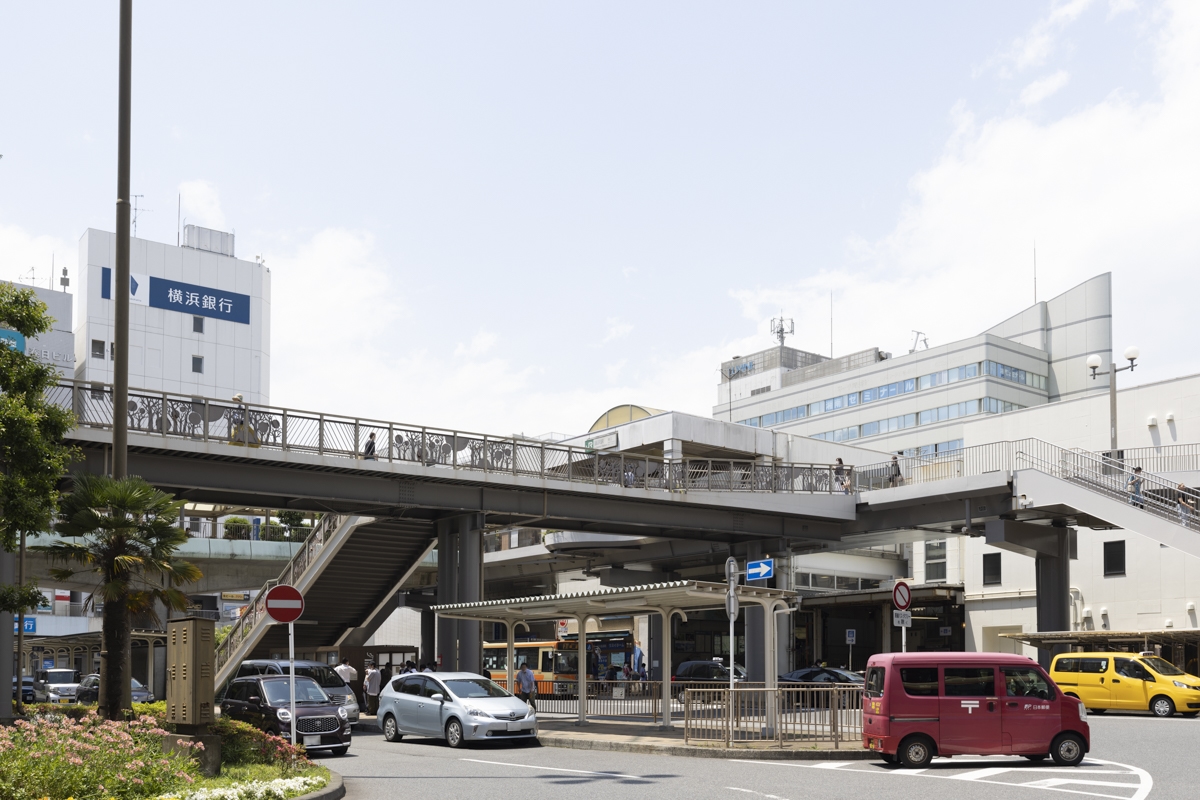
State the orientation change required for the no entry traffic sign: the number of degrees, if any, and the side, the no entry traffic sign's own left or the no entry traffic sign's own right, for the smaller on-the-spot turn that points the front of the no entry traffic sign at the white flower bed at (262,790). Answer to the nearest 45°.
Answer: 0° — it already faces it

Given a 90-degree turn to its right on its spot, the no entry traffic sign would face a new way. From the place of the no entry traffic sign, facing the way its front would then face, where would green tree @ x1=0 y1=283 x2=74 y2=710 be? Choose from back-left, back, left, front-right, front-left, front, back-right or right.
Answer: front-right

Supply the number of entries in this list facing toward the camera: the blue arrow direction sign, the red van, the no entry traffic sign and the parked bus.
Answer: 2

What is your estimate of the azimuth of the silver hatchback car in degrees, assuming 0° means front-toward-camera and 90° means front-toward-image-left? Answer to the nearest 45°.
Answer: approximately 315°

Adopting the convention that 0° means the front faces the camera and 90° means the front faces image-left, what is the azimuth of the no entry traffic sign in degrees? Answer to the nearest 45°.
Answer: approximately 0°

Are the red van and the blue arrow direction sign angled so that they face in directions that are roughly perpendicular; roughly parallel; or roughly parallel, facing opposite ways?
roughly perpendicular

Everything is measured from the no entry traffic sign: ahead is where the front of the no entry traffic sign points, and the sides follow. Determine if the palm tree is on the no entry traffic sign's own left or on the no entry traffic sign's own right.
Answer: on the no entry traffic sign's own right

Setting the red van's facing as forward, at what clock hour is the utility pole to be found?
The utility pole is roughly at 5 o'clock from the red van.
